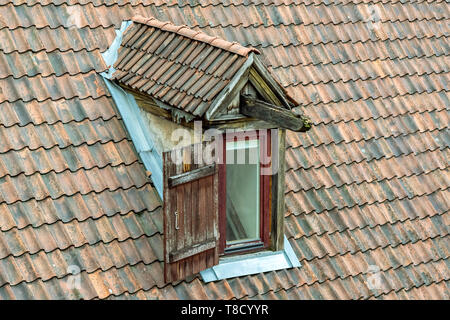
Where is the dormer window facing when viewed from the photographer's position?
facing the viewer and to the right of the viewer
